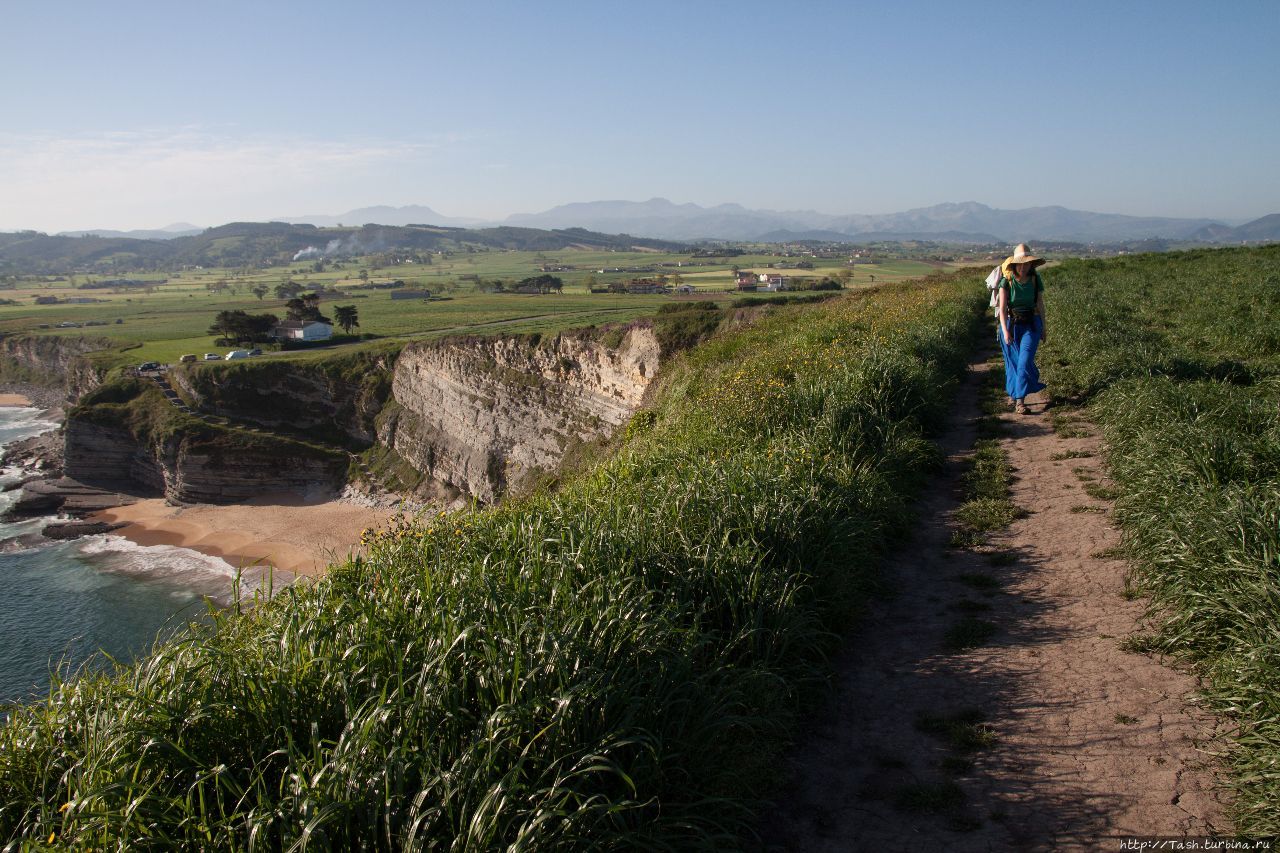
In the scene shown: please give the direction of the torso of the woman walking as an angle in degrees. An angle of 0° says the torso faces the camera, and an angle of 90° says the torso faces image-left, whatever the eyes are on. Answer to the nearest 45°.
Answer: approximately 0°
